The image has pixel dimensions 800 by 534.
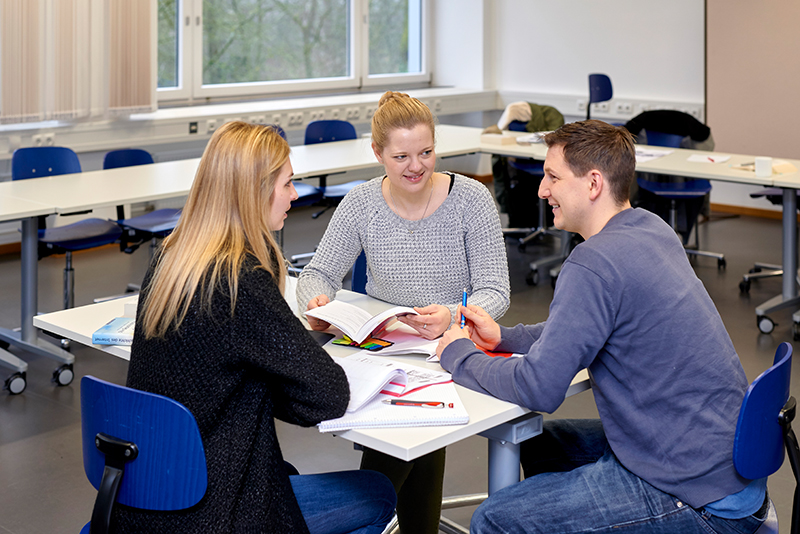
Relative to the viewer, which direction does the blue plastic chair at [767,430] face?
to the viewer's left

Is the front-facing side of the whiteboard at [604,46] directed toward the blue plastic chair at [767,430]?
yes

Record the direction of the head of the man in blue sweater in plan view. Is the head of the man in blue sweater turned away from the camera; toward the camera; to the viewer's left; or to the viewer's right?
to the viewer's left

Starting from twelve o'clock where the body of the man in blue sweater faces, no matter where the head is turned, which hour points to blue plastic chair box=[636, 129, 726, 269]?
The blue plastic chair is roughly at 3 o'clock from the man in blue sweater.

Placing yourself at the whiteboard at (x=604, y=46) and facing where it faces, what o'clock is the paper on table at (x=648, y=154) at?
The paper on table is roughly at 12 o'clock from the whiteboard.

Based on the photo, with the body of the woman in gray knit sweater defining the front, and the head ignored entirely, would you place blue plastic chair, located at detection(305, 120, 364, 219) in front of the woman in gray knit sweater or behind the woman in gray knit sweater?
behind
